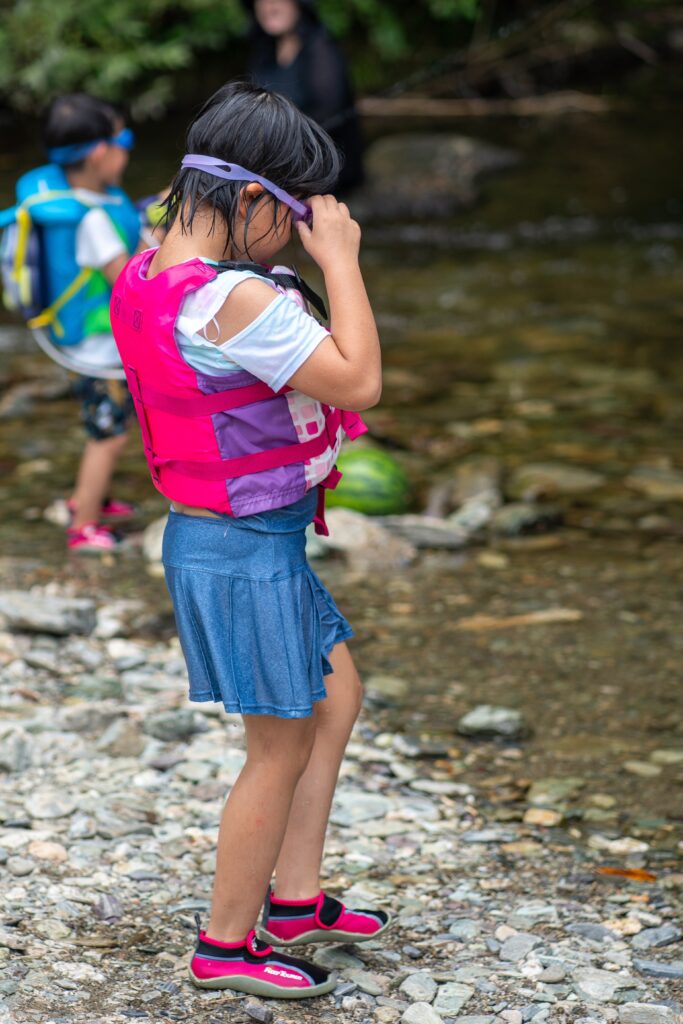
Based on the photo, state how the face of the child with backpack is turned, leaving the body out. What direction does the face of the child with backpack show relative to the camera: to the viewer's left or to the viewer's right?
to the viewer's right

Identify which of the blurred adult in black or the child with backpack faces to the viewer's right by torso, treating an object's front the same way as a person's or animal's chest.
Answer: the child with backpack

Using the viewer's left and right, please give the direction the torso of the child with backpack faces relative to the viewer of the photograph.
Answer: facing to the right of the viewer

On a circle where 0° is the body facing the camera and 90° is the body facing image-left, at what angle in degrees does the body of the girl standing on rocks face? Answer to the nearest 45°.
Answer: approximately 270°

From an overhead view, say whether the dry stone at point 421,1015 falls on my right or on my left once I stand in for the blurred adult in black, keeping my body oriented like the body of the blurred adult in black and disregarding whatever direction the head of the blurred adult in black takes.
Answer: on my left

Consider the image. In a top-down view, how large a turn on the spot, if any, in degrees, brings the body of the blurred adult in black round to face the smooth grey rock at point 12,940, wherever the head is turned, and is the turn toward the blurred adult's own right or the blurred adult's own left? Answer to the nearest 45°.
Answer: approximately 45° to the blurred adult's own left

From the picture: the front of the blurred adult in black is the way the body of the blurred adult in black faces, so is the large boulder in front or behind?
behind

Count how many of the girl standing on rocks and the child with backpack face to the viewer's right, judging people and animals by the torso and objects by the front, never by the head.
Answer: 2

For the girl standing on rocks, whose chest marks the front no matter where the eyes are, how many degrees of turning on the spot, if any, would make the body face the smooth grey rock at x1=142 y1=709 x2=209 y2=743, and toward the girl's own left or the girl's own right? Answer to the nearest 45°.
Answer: approximately 90° to the girl's own left

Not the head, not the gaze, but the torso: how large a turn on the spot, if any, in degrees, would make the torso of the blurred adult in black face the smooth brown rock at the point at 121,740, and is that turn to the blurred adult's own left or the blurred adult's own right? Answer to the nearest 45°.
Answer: approximately 45° to the blurred adult's own left

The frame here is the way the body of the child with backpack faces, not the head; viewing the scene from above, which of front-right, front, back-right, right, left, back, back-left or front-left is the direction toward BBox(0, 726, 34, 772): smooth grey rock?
right
